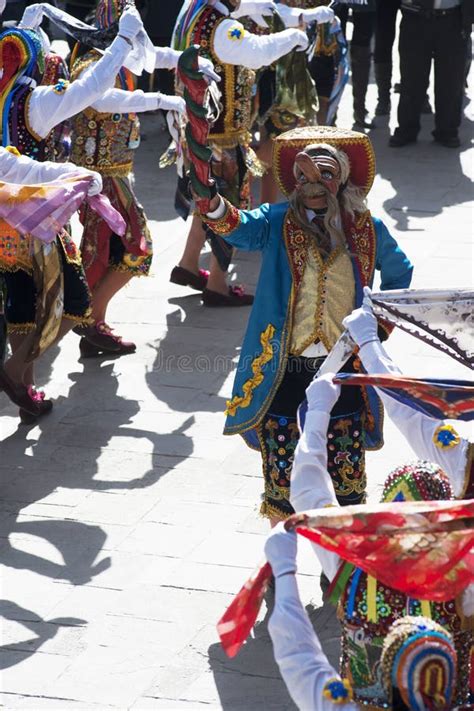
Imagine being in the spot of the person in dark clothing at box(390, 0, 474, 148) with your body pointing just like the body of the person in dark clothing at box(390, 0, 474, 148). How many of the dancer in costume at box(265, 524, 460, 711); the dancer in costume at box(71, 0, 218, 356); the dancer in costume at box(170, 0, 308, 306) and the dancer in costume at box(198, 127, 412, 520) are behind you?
0

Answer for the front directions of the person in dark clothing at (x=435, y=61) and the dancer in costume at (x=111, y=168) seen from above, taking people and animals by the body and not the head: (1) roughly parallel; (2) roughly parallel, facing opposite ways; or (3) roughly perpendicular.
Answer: roughly perpendicular

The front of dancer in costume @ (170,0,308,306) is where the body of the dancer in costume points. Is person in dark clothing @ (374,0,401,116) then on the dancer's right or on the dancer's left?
on the dancer's left

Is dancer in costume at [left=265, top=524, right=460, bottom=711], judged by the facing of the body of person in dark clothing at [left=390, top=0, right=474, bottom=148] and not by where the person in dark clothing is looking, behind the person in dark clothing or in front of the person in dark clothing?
in front

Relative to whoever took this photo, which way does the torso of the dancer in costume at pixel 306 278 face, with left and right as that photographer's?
facing the viewer

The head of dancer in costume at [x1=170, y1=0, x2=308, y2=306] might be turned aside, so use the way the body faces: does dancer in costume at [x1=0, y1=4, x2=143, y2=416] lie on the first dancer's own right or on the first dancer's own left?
on the first dancer's own right

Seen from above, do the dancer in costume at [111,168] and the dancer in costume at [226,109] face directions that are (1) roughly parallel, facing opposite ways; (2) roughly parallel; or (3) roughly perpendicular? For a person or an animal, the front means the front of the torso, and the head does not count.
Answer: roughly parallel

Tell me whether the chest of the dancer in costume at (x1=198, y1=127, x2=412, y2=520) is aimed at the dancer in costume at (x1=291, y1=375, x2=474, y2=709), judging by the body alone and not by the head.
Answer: yes
